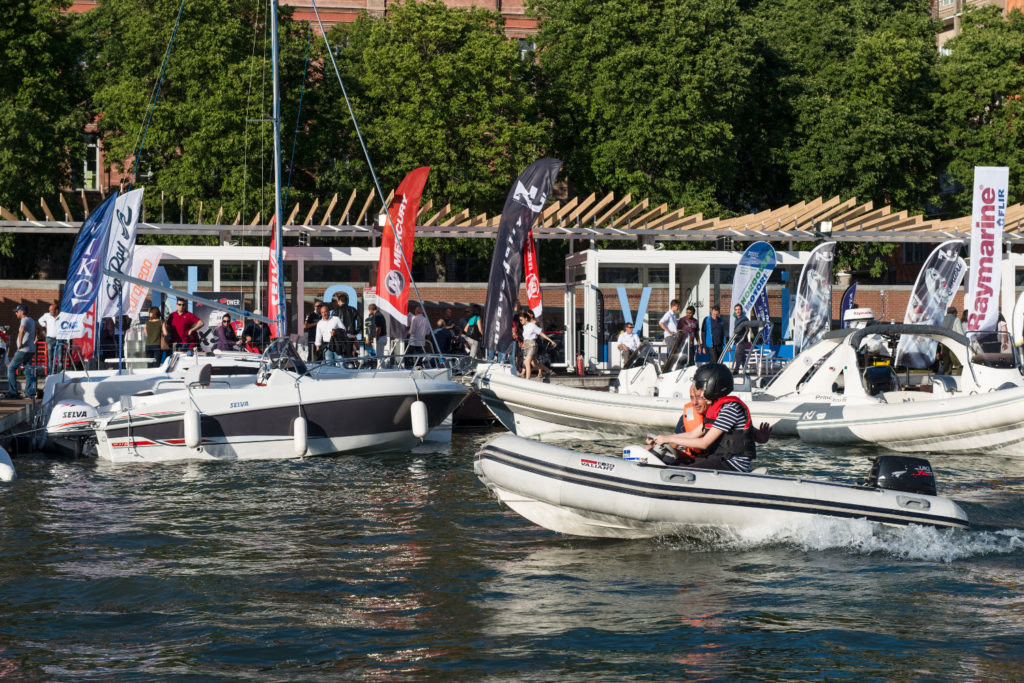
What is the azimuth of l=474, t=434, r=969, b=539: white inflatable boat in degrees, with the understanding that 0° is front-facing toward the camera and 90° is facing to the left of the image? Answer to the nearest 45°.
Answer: approximately 90°

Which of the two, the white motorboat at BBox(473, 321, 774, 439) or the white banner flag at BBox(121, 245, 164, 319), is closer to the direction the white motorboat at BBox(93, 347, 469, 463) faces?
the white motorboat

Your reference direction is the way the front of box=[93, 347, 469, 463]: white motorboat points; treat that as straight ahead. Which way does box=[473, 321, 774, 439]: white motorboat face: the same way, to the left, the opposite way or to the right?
the opposite way

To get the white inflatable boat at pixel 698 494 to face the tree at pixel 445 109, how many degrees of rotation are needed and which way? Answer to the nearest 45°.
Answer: approximately 90° to its right

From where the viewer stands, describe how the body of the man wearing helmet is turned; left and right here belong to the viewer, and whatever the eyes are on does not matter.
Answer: facing to the left of the viewer

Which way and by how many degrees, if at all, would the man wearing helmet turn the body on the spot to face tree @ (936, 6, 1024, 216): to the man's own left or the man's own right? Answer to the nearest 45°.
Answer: approximately 90° to the man's own right

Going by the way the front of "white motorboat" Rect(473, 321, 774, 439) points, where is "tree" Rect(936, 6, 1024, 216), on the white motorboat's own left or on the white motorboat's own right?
on the white motorboat's own right

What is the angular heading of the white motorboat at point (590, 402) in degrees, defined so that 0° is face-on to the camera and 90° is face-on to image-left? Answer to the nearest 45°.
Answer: approximately 90°

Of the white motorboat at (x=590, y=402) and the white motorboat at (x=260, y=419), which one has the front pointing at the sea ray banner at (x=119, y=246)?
the white motorboat at (x=590, y=402)
